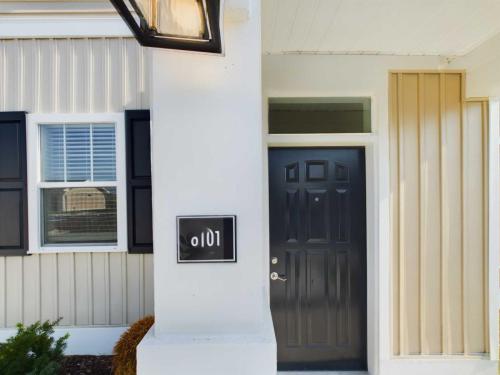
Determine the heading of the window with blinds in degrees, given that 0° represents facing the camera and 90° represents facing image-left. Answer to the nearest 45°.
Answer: approximately 0°

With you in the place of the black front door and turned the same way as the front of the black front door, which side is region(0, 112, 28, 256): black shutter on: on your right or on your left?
on your right

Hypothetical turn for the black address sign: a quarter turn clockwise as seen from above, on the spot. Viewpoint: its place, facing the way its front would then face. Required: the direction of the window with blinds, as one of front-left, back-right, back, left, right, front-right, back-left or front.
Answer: front-right

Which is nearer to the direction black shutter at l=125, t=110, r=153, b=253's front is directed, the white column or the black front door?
the white column

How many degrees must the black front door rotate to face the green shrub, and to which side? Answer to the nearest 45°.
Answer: approximately 45° to its right

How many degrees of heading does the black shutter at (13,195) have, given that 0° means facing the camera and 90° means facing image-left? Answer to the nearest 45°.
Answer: approximately 0°
